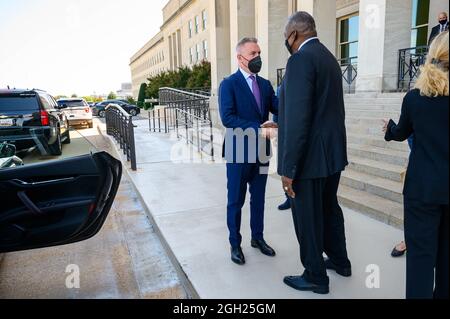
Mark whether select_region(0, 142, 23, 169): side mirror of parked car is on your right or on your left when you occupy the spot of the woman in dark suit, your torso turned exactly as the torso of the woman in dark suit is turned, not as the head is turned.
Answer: on your left

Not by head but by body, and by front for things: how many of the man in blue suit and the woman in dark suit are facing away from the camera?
1

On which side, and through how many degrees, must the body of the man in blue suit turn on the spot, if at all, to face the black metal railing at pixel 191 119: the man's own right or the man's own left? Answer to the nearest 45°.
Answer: approximately 135° to the man's own left

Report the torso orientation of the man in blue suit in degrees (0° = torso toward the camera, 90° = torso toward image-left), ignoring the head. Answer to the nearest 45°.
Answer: approximately 315°

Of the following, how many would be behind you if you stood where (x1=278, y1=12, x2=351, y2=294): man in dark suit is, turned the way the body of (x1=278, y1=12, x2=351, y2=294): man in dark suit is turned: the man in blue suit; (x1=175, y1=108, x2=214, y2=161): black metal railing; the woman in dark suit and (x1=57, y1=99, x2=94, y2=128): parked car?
1

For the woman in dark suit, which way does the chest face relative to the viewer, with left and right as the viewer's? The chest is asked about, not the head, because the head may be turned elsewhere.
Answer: facing away from the viewer

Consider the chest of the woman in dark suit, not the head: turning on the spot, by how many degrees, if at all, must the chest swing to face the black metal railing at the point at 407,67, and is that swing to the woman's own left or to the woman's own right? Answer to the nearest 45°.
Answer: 0° — they already face it

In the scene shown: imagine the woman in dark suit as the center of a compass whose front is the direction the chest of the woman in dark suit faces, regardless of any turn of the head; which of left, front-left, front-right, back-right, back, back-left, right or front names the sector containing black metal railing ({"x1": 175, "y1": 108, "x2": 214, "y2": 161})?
front-left

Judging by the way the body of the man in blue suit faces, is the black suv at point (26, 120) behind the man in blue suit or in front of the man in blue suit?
behind

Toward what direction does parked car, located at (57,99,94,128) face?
away from the camera

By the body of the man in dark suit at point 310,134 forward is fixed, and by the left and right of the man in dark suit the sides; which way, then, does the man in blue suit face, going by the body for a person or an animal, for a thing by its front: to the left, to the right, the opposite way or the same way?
the opposite way

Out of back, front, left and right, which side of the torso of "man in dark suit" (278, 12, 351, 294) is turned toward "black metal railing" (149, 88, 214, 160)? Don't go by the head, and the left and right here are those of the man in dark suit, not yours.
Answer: front

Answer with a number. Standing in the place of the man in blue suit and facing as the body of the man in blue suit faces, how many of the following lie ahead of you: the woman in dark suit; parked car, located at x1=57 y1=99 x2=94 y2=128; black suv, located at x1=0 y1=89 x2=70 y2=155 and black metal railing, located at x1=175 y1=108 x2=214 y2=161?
1

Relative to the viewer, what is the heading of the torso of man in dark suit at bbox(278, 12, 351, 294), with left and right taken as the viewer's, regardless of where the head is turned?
facing away from the viewer and to the left of the viewer
